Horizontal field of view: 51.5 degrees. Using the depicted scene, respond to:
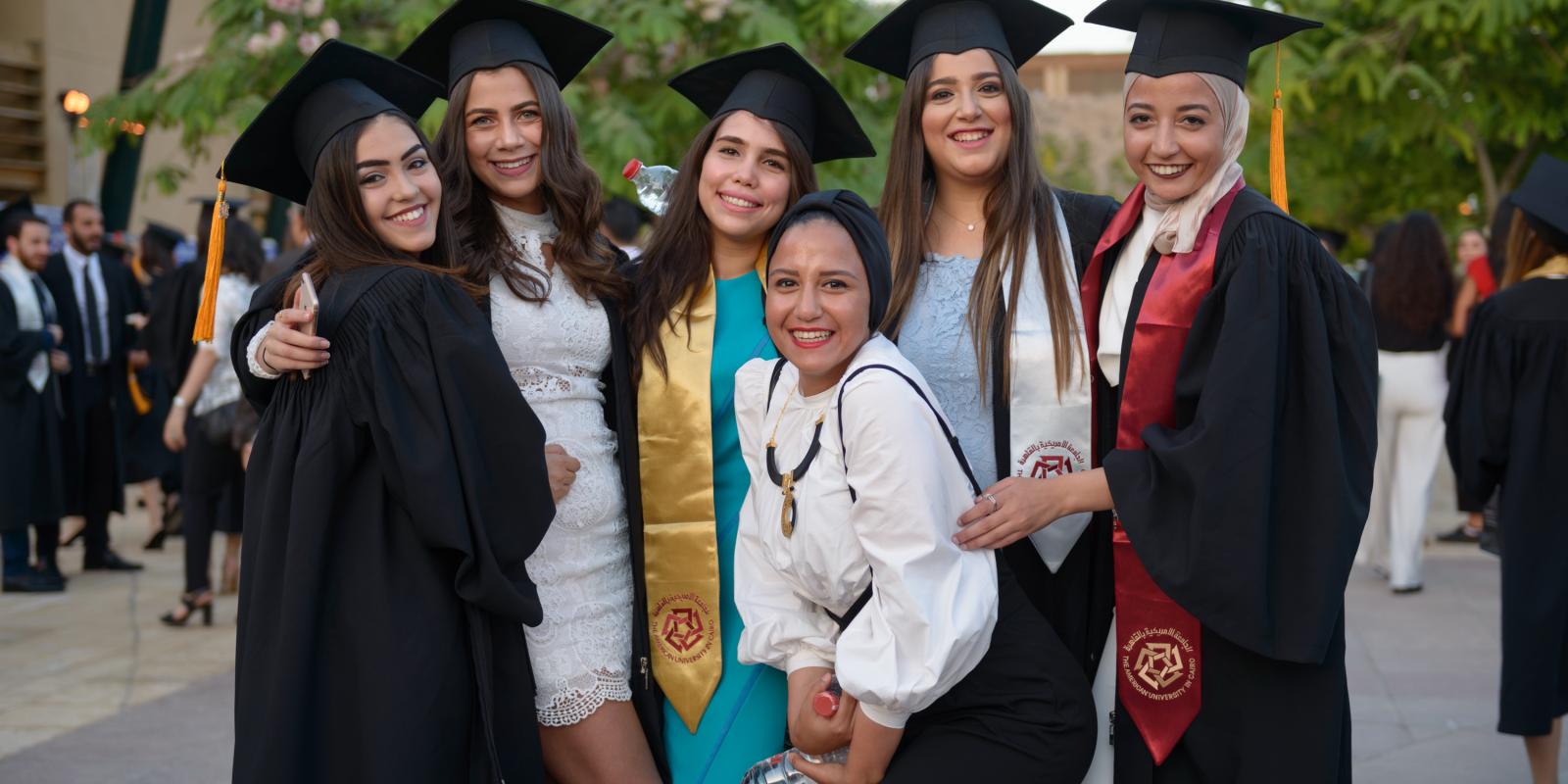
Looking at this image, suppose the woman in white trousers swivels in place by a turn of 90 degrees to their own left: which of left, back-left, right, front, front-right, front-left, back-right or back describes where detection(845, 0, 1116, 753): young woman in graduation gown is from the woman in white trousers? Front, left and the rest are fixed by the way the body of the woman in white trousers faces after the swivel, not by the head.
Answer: left

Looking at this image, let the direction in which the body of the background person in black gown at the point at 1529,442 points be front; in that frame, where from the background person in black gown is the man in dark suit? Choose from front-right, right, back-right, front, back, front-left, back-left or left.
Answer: left

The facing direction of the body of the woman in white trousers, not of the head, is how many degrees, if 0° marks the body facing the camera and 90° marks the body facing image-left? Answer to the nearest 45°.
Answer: approximately 180°

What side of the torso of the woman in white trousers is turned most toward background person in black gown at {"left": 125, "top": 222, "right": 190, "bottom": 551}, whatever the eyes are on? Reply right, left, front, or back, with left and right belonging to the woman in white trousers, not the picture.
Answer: left

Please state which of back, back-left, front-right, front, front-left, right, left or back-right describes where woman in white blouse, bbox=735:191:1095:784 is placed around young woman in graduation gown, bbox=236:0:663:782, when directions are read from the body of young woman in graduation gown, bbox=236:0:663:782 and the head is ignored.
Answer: front-left

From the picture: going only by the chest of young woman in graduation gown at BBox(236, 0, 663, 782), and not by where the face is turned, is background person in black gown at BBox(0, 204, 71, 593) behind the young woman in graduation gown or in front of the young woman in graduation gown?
behind

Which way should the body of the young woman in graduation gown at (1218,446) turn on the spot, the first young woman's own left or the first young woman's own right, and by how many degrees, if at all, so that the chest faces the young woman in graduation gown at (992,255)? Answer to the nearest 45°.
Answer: approximately 90° to the first young woman's own right

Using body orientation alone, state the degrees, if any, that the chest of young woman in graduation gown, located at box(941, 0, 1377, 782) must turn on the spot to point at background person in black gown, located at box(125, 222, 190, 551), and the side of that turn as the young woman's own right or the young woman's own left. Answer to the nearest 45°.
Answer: approximately 90° to the young woman's own right

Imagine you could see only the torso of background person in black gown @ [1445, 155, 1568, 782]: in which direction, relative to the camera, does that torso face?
away from the camera

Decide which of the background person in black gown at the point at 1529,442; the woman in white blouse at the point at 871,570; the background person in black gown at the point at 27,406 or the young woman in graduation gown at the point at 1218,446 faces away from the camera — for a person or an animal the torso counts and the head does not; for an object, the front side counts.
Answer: the background person in black gown at the point at 1529,442

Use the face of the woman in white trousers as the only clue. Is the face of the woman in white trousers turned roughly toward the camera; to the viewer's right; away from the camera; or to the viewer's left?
away from the camera

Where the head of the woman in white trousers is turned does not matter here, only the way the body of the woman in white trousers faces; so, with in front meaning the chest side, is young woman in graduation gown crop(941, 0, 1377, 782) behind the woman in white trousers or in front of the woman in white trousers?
behind

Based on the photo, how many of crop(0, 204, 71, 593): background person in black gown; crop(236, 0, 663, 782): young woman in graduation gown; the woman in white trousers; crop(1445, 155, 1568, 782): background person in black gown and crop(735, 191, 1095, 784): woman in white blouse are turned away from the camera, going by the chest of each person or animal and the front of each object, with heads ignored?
2
